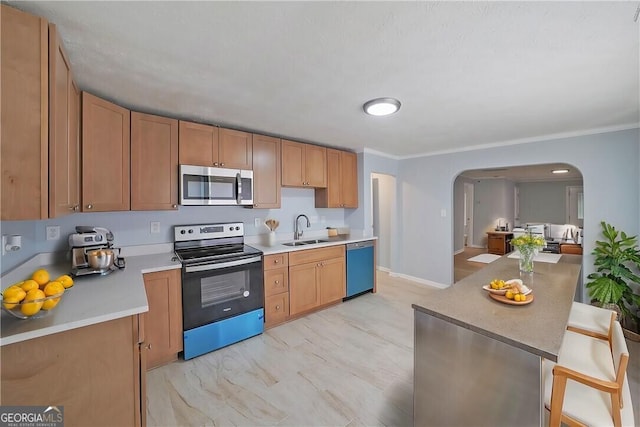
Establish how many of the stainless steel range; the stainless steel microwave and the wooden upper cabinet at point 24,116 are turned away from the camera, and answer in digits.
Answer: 0

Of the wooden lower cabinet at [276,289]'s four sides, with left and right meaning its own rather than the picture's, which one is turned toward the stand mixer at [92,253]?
right

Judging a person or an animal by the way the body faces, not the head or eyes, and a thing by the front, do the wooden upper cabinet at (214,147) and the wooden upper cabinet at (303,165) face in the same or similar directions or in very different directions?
same or similar directions

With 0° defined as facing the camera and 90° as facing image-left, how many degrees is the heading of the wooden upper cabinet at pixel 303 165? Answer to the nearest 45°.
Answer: approximately 315°

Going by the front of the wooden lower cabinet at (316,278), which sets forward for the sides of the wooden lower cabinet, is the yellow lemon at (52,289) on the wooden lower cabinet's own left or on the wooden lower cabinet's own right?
on the wooden lower cabinet's own right

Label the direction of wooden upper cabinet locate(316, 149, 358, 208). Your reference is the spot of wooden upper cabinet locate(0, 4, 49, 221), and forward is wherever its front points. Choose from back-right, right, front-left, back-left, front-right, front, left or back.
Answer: front

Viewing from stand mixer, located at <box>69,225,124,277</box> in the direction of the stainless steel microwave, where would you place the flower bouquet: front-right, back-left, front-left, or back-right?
front-right

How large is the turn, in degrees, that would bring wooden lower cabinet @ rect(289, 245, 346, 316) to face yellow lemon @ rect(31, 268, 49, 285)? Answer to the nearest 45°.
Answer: approximately 90° to its right

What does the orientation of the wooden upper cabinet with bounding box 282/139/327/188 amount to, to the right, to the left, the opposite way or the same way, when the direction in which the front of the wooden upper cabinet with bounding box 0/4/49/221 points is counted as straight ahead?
to the right

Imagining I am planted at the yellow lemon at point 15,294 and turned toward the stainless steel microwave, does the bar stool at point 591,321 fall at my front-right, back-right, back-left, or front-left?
front-right

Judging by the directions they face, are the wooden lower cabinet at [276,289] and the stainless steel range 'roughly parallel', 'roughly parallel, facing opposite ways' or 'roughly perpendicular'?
roughly parallel

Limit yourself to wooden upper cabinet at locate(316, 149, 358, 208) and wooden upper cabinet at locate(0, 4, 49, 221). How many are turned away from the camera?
0

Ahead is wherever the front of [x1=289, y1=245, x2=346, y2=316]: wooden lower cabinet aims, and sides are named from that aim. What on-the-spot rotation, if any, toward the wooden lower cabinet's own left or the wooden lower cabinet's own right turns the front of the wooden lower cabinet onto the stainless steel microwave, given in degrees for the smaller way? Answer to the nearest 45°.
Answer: approximately 90° to the wooden lower cabinet's own right

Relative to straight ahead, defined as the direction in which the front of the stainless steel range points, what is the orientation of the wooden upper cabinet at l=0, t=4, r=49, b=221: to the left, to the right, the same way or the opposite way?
to the left

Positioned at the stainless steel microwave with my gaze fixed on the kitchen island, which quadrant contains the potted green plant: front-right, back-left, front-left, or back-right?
front-left

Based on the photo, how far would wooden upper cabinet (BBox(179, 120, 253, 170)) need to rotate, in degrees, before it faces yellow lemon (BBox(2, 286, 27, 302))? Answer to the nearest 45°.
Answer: approximately 90° to its right

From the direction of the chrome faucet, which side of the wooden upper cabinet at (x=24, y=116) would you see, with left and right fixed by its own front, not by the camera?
front
